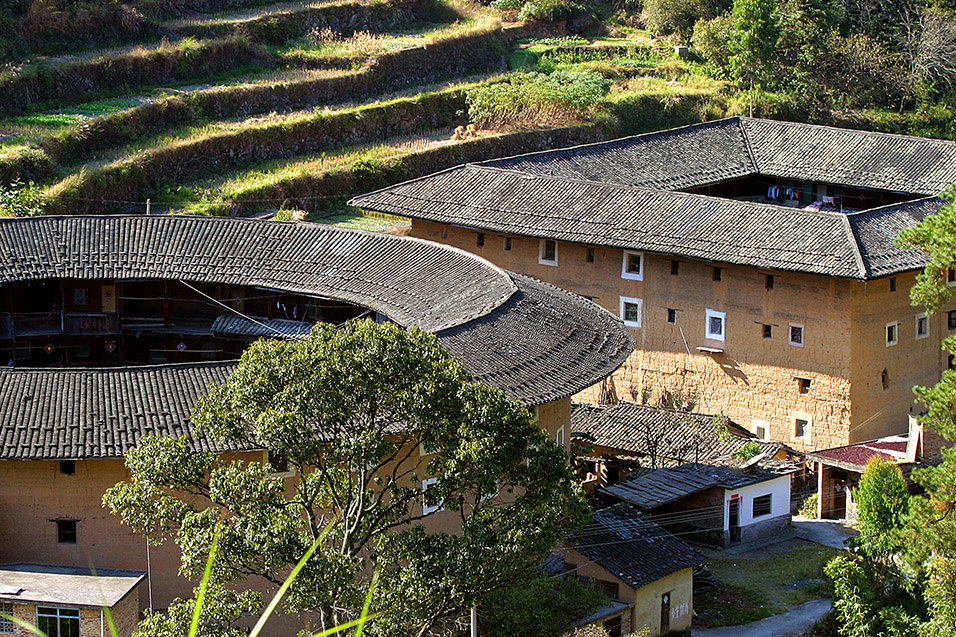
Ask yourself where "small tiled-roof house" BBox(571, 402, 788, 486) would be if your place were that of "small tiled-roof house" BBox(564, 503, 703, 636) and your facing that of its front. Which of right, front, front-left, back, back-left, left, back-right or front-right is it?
back-left

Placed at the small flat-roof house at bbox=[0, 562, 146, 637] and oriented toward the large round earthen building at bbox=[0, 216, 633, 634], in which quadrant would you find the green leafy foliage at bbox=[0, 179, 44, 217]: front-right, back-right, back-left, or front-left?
front-left

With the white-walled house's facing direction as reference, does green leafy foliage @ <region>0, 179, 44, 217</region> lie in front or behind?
behind

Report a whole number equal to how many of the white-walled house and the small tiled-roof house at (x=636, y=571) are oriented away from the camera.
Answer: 0

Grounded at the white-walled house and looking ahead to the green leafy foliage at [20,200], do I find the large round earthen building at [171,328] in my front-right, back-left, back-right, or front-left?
front-left

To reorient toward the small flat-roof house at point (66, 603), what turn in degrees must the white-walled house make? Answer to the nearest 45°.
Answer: approximately 90° to its right

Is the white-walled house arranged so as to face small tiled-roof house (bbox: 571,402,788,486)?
no

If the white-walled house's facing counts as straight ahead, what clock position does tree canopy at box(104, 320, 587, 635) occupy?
The tree canopy is roughly at 2 o'clock from the white-walled house.

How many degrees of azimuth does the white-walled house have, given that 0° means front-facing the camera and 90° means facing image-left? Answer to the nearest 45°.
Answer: approximately 315°

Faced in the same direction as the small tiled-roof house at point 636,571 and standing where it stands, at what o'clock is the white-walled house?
The white-walled house is roughly at 8 o'clock from the small tiled-roof house.

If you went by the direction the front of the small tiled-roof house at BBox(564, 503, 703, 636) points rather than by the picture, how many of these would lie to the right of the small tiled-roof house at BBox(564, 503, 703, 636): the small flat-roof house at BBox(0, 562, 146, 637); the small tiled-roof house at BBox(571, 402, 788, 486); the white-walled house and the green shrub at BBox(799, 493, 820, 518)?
1

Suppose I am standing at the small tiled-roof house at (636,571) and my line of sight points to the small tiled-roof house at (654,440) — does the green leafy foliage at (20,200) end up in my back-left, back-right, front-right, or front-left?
front-left

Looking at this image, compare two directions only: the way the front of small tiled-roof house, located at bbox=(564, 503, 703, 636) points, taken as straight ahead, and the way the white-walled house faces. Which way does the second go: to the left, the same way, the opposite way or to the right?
the same way

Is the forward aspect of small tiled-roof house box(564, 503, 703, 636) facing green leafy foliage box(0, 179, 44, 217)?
no
